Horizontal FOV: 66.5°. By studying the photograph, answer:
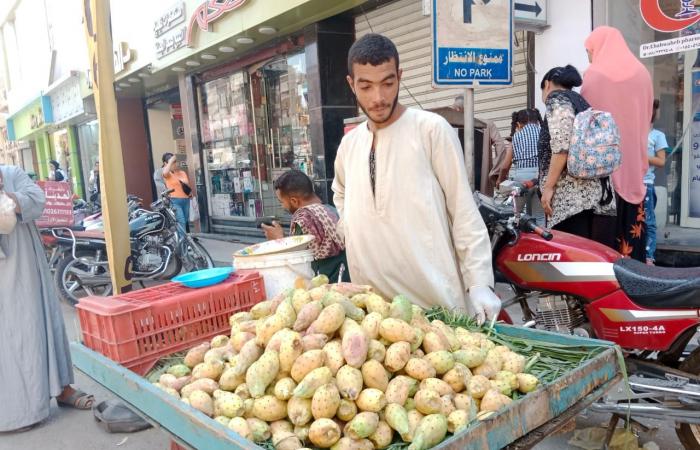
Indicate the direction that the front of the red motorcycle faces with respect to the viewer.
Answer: facing to the left of the viewer

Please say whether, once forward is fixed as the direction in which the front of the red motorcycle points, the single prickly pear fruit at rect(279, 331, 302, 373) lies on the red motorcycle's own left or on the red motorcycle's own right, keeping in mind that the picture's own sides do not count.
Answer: on the red motorcycle's own left

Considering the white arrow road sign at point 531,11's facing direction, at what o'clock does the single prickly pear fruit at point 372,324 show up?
The single prickly pear fruit is roughly at 12 o'clock from the white arrow road sign.

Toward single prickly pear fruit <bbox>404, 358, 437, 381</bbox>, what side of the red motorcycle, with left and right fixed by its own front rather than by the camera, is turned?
left

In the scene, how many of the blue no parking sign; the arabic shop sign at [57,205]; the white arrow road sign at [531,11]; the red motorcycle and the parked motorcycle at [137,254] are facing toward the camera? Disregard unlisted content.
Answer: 3

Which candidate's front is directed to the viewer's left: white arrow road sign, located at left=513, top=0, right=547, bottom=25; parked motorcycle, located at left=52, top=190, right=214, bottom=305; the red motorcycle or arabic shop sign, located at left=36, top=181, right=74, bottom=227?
the red motorcycle

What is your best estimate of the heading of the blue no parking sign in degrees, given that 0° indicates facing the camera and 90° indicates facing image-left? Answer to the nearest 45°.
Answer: approximately 0°

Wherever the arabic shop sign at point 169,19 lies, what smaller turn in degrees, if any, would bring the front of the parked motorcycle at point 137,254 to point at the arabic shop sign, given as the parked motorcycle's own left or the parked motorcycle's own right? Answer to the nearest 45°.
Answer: approximately 45° to the parked motorcycle's own left

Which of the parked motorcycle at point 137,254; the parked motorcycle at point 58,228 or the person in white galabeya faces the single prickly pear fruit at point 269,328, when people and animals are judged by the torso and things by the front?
the person in white galabeya

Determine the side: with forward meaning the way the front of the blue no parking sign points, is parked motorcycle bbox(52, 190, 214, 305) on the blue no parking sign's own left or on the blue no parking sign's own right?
on the blue no parking sign's own right

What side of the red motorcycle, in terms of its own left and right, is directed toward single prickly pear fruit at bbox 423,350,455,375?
left
